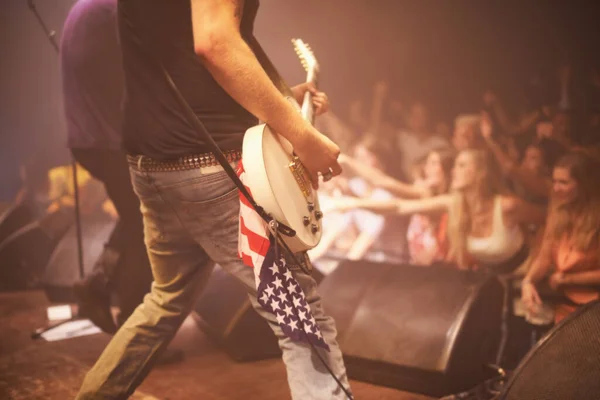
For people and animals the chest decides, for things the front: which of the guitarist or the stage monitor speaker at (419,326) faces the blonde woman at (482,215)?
the guitarist

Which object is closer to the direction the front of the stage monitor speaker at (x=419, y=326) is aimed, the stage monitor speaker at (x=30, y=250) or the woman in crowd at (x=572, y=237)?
the stage monitor speaker

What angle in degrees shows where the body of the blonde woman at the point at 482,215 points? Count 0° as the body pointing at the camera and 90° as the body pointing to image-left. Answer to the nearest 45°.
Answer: approximately 45°

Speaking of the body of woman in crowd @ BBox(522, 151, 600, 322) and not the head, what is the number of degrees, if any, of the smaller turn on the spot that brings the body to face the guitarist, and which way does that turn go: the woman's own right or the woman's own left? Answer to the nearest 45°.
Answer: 0° — they already face them

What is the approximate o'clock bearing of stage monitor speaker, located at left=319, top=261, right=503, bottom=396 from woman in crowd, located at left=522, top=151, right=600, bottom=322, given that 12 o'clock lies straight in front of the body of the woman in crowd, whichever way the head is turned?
The stage monitor speaker is roughly at 12 o'clock from the woman in crowd.

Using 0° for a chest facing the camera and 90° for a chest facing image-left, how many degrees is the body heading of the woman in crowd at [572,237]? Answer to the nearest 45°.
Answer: approximately 45°

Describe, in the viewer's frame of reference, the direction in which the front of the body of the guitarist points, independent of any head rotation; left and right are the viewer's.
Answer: facing away from the viewer and to the right of the viewer

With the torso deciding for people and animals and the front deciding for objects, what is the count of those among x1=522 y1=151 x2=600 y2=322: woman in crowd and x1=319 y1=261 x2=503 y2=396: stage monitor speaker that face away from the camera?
0

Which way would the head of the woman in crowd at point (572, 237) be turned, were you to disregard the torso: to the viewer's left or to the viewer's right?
to the viewer's left
